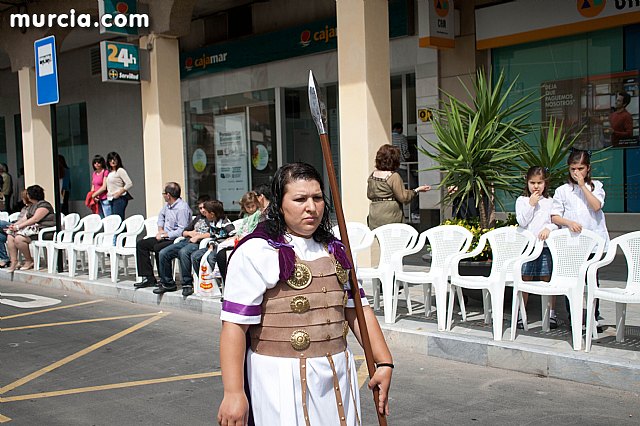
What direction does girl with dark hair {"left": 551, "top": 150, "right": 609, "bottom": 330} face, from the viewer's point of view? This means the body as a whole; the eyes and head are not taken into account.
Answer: toward the camera

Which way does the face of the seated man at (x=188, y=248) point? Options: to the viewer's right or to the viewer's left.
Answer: to the viewer's left

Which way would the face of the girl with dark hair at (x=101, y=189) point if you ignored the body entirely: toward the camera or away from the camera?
toward the camera

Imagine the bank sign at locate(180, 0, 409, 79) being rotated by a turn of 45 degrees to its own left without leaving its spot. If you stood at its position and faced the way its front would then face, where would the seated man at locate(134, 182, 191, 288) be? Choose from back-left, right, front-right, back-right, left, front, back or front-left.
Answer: front

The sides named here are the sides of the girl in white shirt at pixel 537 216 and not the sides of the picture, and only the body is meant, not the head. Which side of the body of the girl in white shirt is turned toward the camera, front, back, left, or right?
front

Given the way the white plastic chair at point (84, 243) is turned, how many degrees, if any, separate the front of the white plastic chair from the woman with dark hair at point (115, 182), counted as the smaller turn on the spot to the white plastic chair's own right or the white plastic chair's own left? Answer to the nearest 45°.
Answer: approximately 135° to the white plastic chair's own right

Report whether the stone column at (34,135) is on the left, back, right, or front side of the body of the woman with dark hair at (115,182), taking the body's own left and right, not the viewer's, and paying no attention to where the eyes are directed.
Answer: right

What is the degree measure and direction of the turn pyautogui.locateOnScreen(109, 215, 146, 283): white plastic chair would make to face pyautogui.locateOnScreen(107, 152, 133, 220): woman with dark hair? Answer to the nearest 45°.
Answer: approximately 135° to its right

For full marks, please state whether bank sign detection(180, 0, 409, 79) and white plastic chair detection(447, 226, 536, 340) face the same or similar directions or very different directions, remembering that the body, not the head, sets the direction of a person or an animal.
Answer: same or similar directions

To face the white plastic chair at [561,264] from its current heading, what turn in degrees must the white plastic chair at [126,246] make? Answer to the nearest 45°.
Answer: approximately 90° to its left

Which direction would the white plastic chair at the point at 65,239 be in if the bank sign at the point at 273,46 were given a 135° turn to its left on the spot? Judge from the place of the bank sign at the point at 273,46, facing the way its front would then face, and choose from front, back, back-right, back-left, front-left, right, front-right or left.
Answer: back-right

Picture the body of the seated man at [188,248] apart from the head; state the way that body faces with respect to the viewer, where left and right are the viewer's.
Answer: facing the viewer and to the left of the viewer

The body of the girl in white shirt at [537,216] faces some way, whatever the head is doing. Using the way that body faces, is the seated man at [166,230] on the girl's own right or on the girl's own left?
on the girl's own right

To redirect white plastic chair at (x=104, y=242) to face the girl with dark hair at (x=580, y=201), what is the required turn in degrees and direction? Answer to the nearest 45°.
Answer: approximately 90° to its left

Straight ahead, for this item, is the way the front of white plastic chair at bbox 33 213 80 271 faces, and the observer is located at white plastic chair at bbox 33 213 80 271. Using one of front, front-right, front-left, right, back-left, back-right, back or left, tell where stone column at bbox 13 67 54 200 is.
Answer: back-right

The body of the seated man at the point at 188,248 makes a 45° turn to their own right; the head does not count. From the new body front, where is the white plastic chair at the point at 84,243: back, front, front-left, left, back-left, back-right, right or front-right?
front-right

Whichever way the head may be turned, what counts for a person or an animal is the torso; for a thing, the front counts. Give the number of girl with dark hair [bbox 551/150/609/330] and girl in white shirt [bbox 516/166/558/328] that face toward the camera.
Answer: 2
